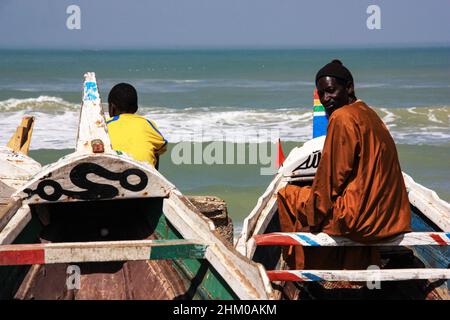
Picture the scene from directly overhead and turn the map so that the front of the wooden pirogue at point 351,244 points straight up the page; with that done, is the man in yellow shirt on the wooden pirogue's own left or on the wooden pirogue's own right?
on the wooden pirogue's own left

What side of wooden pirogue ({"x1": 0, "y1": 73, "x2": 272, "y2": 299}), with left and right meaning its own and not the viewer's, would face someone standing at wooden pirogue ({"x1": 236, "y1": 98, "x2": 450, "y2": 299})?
right

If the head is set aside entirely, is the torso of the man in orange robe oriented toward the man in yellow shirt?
yes

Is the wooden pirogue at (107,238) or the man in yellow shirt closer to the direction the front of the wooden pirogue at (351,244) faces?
the man in yellow shirt

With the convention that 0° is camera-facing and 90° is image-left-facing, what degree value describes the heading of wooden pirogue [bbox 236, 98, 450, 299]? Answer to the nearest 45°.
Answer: approximately 180°

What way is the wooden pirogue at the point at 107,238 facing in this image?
away from the camera

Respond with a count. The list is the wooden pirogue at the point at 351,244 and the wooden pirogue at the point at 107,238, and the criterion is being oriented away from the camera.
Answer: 2
